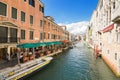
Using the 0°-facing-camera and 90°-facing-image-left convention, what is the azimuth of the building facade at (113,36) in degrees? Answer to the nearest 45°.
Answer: approximately 90°

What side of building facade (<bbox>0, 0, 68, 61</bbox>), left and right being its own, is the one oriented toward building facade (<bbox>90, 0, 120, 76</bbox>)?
front

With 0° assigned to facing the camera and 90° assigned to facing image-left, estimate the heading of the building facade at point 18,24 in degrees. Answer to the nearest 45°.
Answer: approximately 315°

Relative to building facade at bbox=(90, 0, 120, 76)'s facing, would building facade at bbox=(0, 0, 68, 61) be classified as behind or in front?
in front

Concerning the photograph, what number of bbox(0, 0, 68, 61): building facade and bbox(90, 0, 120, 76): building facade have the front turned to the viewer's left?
1

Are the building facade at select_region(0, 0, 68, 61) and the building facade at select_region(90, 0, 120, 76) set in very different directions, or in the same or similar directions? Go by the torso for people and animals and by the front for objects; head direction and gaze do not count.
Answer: very different directions
